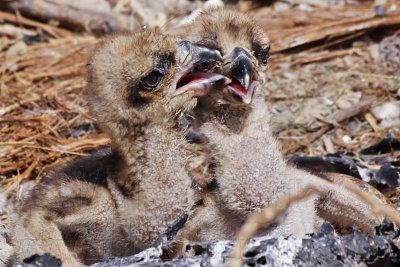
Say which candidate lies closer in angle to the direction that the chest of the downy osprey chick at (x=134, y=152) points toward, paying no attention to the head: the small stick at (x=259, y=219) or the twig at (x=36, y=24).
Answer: the small stick

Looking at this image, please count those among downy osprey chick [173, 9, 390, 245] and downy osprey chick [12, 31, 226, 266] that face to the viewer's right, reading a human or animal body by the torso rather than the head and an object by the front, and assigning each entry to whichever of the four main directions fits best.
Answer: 1

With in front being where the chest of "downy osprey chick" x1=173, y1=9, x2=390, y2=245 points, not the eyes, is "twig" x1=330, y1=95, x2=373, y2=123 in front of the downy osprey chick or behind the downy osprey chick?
behind

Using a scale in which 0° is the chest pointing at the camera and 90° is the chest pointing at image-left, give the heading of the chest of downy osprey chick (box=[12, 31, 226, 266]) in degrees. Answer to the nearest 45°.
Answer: approximately 270°
